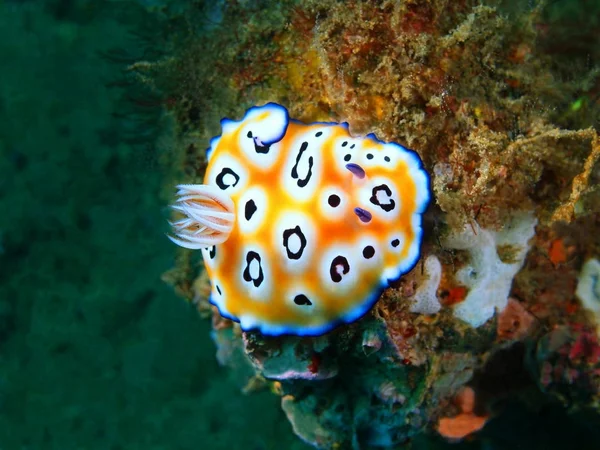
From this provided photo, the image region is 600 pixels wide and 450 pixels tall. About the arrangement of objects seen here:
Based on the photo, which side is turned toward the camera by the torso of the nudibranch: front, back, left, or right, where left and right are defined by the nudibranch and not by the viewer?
right

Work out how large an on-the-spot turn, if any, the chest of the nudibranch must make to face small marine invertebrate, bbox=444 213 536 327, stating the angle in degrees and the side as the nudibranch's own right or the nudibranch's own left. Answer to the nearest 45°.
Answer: approximately 45° to the nudibranch's own left

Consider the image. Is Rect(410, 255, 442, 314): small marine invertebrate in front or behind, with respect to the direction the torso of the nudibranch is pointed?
in front
